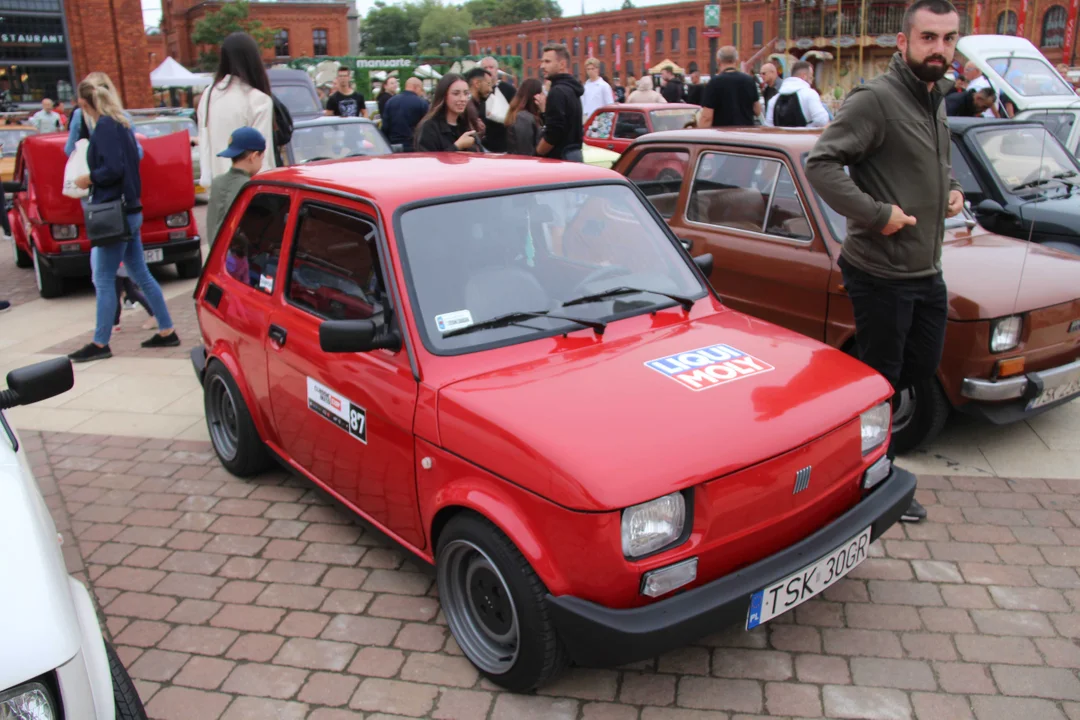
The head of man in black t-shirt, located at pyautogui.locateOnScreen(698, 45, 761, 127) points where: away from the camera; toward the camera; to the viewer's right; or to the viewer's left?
away from the camera

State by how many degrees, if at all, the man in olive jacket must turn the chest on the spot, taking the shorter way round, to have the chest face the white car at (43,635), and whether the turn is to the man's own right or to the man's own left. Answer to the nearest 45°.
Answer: approximately 90° to the man's own right

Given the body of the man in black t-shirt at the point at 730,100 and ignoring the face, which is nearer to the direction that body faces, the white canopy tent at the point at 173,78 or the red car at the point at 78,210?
the white canopy tent

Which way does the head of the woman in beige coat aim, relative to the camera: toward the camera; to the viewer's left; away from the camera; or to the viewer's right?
away from the camera

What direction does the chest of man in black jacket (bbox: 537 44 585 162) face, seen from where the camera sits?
to the viewer's left

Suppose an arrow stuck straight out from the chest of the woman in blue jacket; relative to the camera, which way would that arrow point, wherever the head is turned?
to the viewer's left

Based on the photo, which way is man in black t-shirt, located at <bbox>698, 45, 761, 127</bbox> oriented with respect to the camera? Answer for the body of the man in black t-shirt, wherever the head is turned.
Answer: away from the camera

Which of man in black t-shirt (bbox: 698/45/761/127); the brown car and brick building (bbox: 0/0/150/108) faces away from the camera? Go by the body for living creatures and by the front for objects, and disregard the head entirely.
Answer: the man in black t-shirt

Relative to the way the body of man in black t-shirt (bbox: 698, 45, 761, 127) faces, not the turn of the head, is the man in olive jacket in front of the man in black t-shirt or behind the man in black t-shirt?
behind

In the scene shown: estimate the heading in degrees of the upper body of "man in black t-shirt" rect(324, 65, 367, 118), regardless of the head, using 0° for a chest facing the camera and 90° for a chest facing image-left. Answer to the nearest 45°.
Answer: approximately 0°

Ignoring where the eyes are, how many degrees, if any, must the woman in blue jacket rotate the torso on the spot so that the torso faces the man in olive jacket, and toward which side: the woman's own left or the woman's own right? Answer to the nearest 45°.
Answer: approximately 135° to the woman's own left

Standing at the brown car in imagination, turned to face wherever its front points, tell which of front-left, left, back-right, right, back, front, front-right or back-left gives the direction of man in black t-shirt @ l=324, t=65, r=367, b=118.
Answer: back

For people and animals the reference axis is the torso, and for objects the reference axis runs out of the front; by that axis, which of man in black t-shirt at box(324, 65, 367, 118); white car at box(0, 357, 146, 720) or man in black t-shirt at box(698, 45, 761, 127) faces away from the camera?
man in black t-shirt at box(698, 45, 761, 127)
